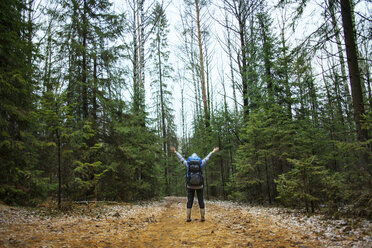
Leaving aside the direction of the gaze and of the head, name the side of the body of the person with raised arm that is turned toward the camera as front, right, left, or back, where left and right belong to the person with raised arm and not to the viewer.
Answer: back
